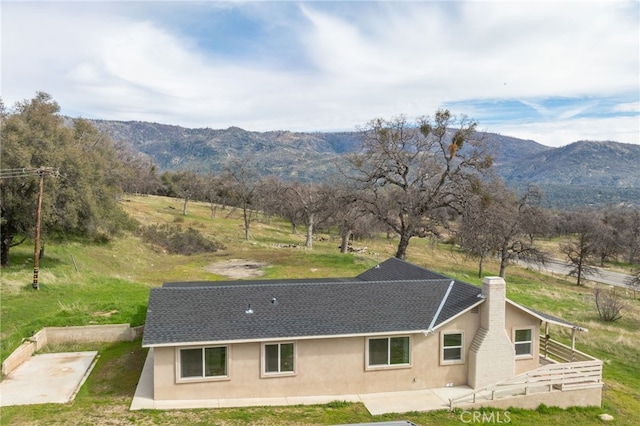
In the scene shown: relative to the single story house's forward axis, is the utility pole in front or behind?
behind
